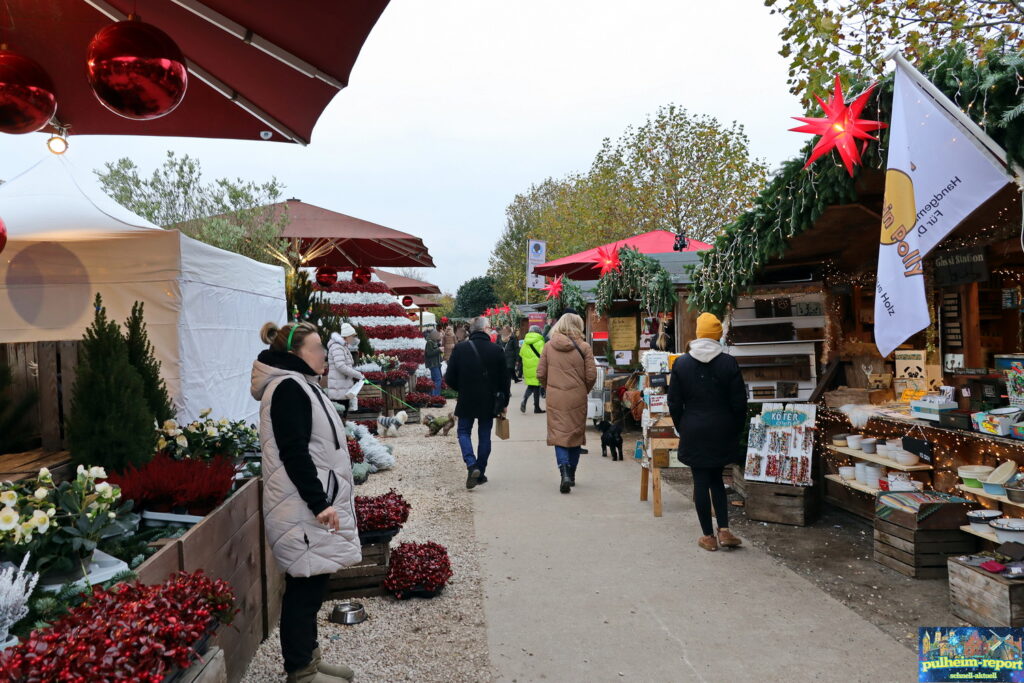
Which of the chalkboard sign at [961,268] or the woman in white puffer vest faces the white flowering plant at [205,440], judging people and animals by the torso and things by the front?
the chalkboard sign

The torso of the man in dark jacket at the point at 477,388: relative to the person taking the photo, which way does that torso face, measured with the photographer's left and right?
facing away from the viewer

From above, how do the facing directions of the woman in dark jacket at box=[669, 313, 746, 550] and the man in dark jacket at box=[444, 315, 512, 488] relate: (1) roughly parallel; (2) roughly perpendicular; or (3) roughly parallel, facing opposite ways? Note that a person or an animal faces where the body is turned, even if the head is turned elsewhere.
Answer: roughly parallel

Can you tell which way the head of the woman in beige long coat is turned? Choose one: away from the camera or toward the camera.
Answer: away from the camera

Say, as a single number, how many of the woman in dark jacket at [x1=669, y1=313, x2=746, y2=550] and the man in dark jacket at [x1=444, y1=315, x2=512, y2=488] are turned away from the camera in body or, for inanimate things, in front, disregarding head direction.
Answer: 2

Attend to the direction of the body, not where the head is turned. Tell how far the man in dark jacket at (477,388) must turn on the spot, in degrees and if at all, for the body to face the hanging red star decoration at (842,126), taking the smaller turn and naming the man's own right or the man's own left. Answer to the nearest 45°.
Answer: approximately 135° to the man's own right

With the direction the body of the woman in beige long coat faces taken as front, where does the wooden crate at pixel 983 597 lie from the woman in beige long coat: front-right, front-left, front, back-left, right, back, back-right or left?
back-right

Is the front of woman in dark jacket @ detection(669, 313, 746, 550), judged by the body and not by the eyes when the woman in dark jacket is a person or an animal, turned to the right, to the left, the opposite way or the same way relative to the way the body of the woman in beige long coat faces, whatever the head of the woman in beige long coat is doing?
the same way

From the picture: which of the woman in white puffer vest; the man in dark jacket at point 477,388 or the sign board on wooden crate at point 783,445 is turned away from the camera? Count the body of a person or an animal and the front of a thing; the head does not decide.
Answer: the man in dark jacket

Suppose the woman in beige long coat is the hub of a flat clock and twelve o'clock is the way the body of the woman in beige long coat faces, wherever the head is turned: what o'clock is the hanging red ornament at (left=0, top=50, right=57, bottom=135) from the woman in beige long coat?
The hanging red ornament is roughly at 7 o'clock from the woman in beige long coat.

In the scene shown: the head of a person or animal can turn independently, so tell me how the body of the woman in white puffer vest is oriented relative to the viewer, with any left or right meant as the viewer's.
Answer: facing to the right of the viewer

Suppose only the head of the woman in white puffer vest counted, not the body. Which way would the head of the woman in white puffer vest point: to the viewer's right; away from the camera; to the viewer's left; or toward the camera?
to the viewer's right

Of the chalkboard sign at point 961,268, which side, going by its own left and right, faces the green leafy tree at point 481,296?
right

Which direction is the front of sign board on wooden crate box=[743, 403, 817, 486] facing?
toward the camera

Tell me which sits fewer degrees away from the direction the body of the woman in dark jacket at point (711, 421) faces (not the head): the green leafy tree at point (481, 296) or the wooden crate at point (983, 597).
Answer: the green leafy tree

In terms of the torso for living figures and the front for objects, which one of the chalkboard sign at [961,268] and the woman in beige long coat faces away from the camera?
the woman in beige long coat

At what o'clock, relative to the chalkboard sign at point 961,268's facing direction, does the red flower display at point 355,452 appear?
The red flower display is roughly at 1 o'clock from the chalkboard sign.

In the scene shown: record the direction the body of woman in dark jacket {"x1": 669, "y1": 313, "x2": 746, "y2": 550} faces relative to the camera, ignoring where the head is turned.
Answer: away from the camera

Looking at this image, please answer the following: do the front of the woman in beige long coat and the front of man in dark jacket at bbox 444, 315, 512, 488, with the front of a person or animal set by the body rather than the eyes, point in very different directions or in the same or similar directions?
same or similar directions

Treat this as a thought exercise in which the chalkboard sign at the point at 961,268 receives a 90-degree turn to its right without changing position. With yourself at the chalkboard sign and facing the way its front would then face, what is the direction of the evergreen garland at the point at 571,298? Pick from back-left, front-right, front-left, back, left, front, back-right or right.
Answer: front

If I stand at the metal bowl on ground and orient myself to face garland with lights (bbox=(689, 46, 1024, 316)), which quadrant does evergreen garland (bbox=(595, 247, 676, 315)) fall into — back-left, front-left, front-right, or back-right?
front-left
